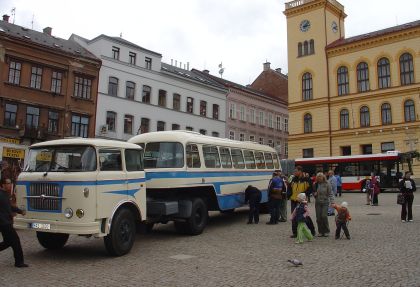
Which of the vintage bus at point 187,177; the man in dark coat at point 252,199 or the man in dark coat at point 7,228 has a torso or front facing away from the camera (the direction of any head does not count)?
the man in dark coat at point 252,199

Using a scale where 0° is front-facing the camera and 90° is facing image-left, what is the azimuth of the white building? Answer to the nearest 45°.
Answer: approximately 315°

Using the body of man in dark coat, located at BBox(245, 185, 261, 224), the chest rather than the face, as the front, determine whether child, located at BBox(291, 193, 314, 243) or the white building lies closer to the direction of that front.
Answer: the white building

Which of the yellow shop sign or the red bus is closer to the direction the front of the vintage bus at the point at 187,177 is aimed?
the yellow shop sign

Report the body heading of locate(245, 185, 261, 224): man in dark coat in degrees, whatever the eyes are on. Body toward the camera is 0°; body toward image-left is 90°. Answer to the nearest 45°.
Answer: approximately 180°

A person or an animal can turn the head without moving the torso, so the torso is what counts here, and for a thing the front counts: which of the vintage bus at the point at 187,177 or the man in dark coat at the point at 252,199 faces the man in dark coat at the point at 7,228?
the vintage bus

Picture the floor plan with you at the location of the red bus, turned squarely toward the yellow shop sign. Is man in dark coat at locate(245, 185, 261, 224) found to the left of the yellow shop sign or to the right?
left

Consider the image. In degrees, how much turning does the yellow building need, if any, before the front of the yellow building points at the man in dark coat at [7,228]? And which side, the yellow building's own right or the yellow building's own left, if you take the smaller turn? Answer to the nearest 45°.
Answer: approximately 45° to the yellow building's own left

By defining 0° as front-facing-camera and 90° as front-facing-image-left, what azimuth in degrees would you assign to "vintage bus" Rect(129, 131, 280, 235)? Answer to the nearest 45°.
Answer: approximately 45°

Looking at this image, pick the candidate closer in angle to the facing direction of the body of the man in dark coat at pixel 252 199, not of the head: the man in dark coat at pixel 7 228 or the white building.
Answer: the white building

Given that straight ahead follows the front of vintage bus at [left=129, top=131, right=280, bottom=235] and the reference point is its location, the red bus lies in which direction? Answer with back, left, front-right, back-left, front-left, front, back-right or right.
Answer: back
